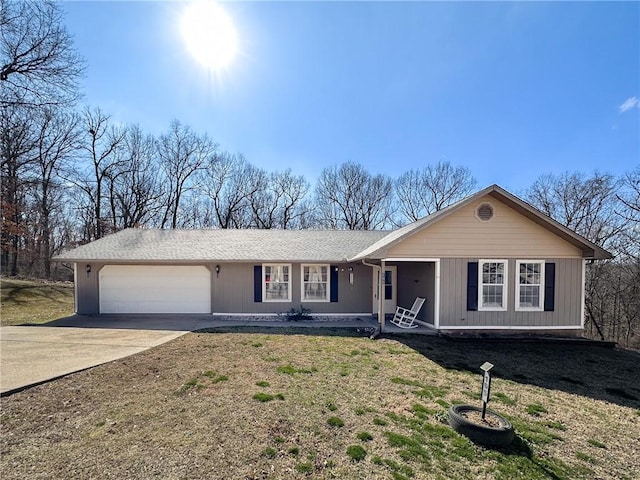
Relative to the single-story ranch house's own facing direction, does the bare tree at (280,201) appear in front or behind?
behind

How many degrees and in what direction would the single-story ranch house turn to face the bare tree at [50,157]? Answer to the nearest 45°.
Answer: approximately 135° to its right

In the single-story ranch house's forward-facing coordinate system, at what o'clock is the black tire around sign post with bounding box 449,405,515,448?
The black tire around sign post is roughly at 12 o'clock from the single-story ranch house.

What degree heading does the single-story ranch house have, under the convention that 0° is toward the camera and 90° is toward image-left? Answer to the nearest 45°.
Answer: approximately 0°

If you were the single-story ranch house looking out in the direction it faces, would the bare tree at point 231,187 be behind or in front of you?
behind

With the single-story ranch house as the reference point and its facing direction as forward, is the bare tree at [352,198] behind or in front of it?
behind

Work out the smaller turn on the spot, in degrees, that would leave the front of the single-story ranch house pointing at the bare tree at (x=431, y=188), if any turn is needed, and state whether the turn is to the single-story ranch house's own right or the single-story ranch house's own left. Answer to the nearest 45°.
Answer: approximately 180°
